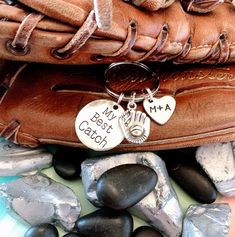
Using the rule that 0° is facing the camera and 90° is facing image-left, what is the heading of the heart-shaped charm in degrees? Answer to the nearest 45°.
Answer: approximately 0°
